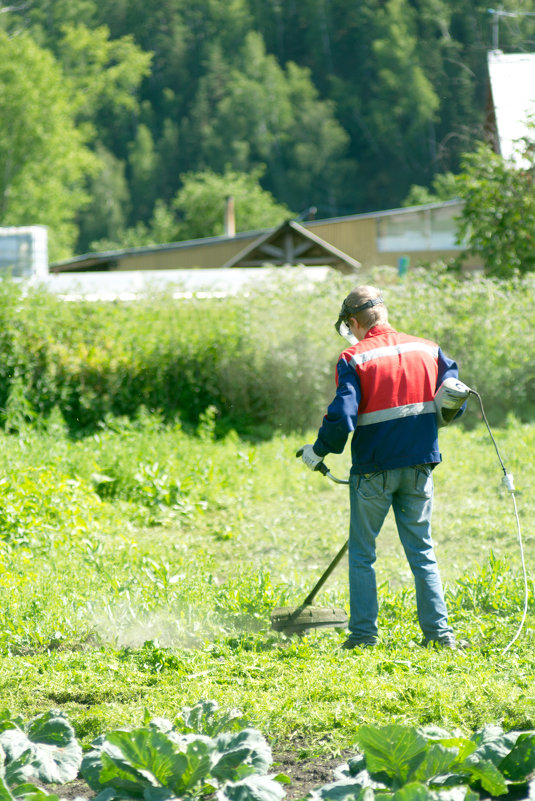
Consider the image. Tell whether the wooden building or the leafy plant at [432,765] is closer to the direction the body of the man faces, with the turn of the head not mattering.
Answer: the wooden building

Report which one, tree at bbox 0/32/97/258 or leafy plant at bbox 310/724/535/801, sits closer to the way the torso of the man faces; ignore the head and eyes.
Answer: the tree

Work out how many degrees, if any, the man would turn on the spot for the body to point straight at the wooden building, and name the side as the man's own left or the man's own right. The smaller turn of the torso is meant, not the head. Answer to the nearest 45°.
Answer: approximately 45° to the man's own right

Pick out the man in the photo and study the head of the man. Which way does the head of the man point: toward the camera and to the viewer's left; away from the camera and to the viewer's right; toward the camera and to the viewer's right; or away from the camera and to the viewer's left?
away from the camera and to the viewer's left

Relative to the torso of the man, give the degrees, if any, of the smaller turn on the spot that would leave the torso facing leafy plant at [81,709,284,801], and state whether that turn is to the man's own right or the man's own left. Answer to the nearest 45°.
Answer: approximately 135° to the man's own left

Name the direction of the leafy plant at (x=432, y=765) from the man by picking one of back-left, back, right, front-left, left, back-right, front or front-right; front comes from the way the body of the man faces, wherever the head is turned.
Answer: back-left

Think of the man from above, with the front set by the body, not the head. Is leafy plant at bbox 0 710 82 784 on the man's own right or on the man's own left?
on the man's own left

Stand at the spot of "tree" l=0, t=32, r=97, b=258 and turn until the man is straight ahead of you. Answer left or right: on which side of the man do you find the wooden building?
left

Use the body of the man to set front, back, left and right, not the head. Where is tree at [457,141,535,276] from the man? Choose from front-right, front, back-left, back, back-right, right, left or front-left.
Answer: front-right

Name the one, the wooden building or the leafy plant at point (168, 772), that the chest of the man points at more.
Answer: the wooden building

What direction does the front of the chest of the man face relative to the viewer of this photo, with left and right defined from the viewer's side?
facing away from the viewer and to the left of the viewer

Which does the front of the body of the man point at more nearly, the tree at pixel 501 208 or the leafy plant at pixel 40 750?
the tree
